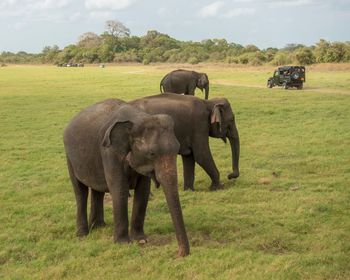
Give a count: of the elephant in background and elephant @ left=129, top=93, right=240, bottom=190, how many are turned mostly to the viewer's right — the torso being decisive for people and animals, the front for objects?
2

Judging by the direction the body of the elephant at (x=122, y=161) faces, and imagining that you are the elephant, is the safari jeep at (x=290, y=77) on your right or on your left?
on your left

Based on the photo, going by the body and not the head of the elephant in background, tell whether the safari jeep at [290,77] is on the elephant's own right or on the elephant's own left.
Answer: on the elephant's own left

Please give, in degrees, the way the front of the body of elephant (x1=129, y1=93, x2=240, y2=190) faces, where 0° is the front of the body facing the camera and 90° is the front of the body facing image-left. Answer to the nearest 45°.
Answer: approximately 270°

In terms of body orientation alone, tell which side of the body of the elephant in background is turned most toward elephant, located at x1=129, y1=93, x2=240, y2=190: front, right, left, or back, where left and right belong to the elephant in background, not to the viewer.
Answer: right

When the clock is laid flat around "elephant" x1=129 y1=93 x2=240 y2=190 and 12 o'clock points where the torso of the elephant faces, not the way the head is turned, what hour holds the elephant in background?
The elephant in background is roughly at 9 o'clock from the elephant.

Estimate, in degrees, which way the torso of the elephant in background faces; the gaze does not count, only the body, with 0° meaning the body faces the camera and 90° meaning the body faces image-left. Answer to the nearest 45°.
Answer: approximately 270°

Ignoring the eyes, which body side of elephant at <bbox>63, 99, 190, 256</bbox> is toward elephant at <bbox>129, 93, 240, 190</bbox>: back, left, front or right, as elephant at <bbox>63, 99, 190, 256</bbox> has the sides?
left

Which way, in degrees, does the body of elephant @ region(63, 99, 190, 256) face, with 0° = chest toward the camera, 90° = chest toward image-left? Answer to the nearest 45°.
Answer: approximately 315°

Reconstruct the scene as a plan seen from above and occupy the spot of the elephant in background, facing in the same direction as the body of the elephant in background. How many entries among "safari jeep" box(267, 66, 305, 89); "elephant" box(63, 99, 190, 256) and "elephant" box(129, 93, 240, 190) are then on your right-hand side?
2

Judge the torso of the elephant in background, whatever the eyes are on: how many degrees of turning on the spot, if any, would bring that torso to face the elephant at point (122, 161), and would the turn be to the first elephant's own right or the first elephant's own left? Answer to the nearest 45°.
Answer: approximately 90° to the first elephant's own right
